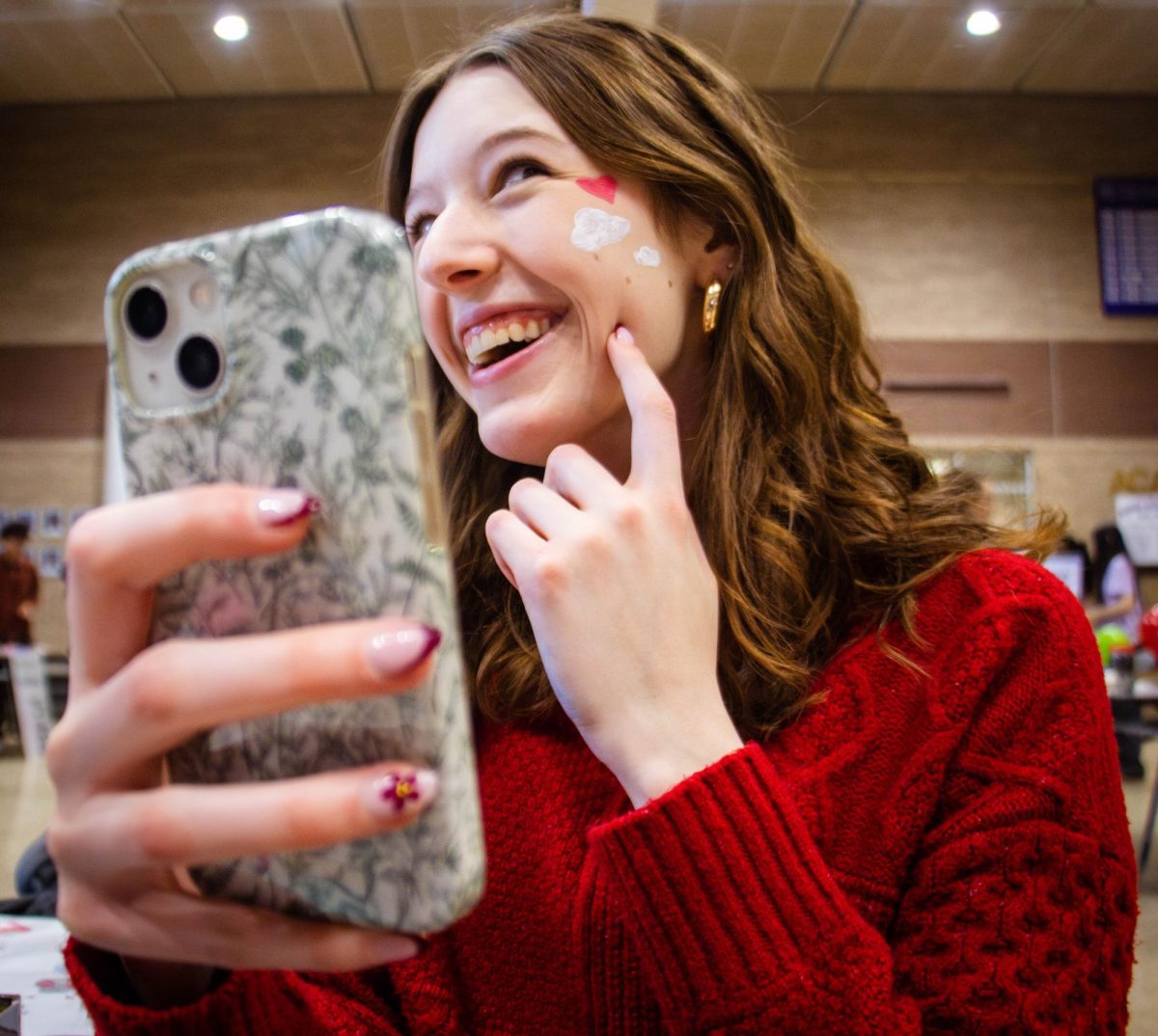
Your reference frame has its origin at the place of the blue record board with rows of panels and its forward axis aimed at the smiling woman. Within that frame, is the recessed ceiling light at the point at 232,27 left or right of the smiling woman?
right

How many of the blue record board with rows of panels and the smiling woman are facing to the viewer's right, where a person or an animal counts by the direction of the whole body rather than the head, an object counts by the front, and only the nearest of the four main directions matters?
0

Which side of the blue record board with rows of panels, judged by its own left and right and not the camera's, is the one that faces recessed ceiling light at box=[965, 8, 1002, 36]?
front

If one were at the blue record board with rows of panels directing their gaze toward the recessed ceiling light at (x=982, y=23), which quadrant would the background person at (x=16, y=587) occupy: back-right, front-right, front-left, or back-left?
front-right

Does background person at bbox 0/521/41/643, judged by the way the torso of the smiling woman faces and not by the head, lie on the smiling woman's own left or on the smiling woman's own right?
on the smiling woman's own right

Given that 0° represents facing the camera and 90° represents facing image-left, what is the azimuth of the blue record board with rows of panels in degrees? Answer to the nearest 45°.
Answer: approximately 0°

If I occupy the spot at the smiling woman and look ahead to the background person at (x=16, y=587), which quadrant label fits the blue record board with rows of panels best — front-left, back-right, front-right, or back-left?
front-right

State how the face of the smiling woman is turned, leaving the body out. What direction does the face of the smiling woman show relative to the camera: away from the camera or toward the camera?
toward the camera

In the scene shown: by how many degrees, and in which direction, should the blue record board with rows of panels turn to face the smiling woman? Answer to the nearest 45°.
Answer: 0° — it already faces them

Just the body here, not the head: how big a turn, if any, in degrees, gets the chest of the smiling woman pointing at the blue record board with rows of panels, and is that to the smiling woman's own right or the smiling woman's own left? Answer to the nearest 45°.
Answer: approximately 180°

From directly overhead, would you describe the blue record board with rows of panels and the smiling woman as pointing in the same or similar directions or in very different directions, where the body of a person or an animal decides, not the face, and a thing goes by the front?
same or similar directions

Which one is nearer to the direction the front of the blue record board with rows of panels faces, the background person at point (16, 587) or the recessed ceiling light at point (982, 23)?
the recessed ceiling light

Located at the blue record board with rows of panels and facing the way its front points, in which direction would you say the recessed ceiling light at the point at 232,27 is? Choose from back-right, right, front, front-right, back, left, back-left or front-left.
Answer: front-right
